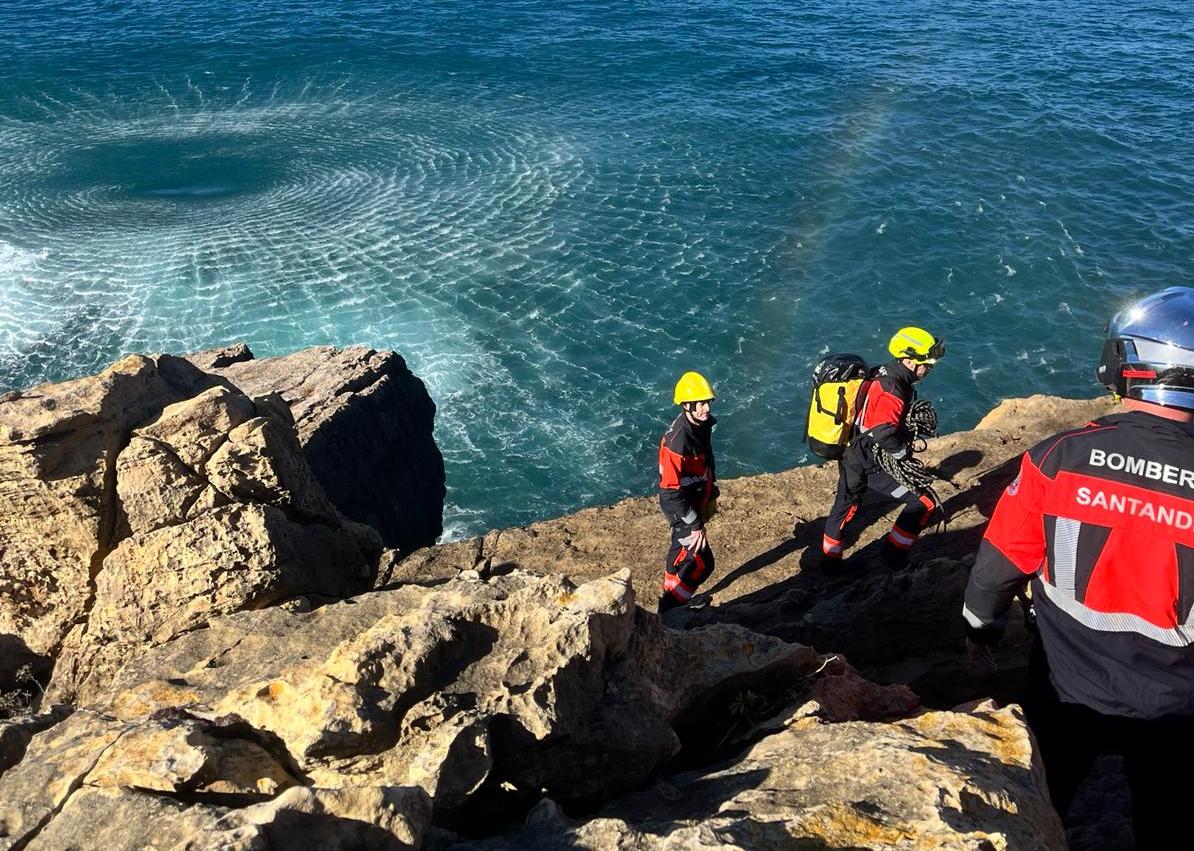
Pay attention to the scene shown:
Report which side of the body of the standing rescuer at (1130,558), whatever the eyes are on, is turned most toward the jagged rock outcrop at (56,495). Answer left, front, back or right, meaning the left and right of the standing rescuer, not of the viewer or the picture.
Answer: left

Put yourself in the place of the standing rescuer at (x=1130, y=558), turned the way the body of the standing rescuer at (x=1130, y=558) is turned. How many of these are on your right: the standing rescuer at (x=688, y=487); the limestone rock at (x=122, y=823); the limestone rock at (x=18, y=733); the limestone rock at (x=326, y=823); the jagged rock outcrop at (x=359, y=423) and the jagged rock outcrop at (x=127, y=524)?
0

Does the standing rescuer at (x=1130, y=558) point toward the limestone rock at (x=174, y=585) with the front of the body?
no

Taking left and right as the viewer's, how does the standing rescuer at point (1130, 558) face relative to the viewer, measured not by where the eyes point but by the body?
facing away from the viewer

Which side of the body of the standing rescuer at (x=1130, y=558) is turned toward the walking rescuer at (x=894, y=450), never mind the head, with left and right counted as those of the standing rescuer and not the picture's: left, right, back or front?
front

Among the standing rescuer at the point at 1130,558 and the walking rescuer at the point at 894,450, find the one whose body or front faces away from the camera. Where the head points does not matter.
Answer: the standing rescuer

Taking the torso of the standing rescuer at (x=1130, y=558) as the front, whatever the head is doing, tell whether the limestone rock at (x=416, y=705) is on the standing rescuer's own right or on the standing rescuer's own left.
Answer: on the standing rescuer's own left

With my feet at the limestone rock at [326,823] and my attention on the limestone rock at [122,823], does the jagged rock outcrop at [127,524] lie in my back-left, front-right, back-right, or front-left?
front-right

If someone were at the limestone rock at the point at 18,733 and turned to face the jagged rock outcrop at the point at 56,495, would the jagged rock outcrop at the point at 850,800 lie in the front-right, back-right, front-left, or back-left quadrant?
back-right

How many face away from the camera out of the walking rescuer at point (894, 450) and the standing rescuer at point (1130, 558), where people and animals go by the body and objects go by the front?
1

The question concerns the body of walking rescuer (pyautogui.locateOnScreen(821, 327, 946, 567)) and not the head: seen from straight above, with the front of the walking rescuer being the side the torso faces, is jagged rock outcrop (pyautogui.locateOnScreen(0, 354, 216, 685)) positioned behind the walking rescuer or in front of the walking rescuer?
behind

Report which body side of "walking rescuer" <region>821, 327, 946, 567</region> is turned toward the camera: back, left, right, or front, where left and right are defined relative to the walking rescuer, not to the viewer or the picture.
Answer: right

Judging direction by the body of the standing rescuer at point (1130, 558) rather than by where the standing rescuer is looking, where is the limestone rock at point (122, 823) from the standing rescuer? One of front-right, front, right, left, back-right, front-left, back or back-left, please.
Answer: back-left

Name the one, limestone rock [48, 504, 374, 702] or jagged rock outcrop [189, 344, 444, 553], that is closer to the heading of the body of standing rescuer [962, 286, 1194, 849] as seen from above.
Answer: the jagged rock outcrop

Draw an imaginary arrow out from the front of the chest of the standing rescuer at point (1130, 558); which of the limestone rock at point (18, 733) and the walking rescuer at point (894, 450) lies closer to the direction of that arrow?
the walking rescuer

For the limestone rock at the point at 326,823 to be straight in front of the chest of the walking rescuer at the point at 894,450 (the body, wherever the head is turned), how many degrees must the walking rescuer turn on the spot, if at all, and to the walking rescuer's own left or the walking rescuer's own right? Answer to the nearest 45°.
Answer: approximately 90° to the walking rescuer's own right

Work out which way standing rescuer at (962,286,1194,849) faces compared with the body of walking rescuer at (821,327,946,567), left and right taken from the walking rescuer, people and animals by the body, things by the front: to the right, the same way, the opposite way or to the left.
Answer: to the left
